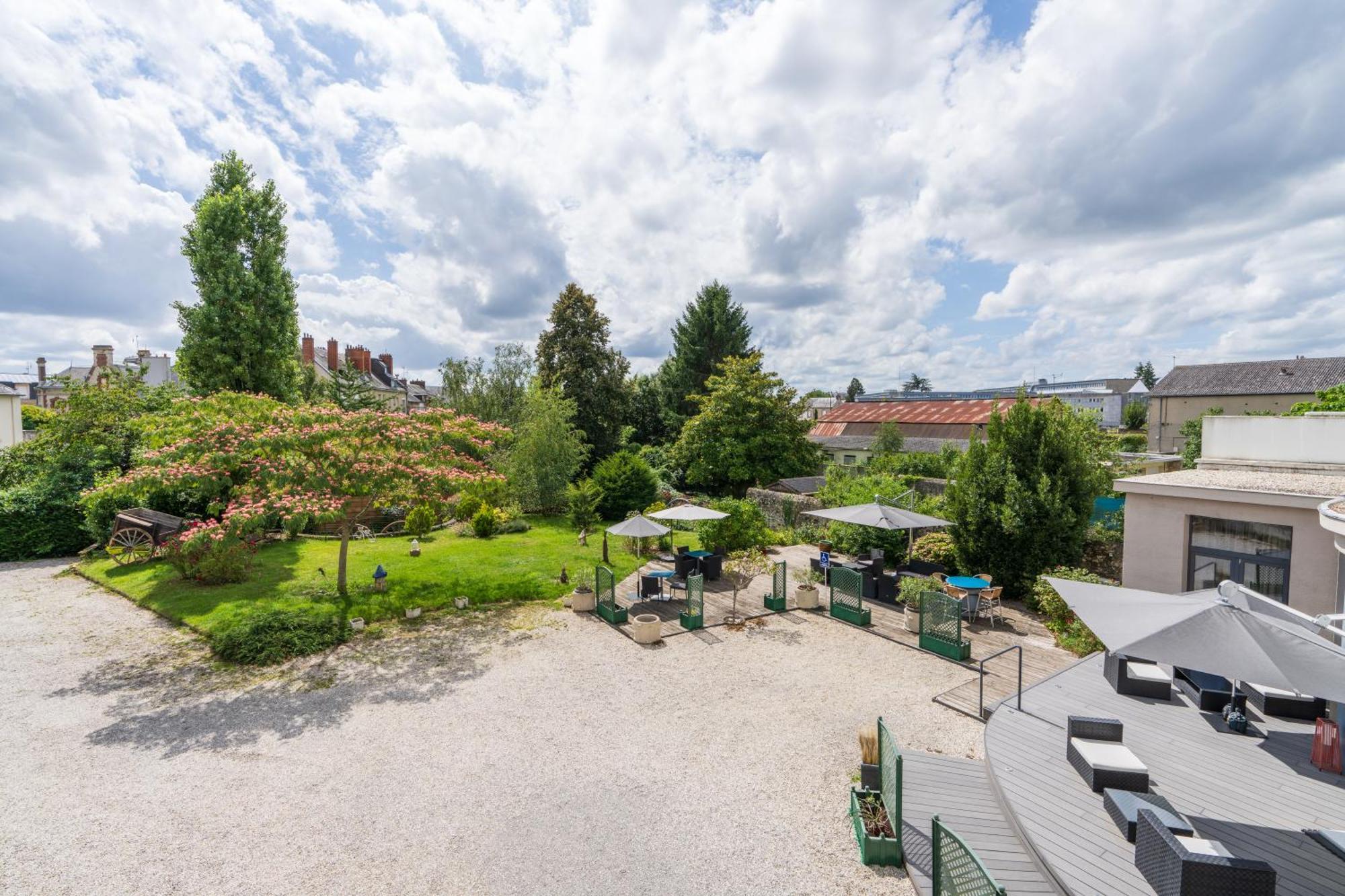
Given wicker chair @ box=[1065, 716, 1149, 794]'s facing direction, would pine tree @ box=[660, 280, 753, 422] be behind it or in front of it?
behind

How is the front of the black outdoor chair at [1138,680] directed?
to the viewer's right

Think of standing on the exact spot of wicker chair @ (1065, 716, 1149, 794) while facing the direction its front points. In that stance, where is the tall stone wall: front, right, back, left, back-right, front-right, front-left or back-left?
back

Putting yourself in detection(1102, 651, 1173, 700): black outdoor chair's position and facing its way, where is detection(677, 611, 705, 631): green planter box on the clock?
The green planter box is roughly at 6 o'clock from the black outdoor chair.

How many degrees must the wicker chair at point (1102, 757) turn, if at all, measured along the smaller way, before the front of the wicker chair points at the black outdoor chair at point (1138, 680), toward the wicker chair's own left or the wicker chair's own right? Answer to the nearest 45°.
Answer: approximately 135° to the wicker chair's own left

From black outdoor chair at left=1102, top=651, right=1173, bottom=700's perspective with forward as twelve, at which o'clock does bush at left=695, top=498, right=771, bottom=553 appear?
The bush is roughly at 7 o'clock from the black outdoor chair.

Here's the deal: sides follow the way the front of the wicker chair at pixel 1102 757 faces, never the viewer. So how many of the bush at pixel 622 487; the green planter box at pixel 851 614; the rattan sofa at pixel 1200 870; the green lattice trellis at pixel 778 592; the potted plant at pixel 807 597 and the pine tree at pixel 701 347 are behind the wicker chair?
5

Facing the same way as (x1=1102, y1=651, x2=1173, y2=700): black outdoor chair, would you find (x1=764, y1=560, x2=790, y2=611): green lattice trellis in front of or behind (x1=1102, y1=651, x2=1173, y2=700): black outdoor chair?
behind

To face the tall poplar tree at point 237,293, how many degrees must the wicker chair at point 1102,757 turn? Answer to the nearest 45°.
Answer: approximately 135° to its right

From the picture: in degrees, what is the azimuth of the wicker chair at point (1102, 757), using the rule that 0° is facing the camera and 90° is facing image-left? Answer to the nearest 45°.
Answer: approximately 315°

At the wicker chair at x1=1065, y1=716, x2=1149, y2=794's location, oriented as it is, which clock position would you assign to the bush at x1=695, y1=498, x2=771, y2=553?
The bush is roughly at 6 o'clock from the wicker chair.

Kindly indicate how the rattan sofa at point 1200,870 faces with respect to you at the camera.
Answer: facing away from the viewer and to the right of the viewer
